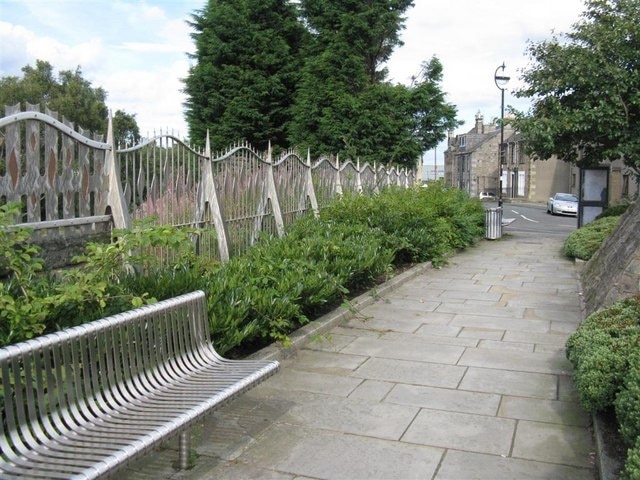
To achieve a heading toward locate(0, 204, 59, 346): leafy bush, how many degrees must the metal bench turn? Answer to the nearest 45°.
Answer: approximately 180°

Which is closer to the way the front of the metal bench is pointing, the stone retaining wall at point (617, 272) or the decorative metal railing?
the stone retaining wall

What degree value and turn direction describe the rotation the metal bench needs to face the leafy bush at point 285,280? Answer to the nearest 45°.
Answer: approximately 90° to its left

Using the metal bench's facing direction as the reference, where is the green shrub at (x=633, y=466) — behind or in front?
in front

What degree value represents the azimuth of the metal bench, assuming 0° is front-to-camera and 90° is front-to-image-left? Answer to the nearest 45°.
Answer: approximately 315°

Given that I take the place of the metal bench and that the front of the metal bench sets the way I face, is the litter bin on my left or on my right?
on my left

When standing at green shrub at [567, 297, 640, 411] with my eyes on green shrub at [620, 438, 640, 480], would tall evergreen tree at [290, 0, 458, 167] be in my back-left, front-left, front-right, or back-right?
back-right

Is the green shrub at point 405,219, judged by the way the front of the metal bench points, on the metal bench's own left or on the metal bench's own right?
on the metal bench's own left

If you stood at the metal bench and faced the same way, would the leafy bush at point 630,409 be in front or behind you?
in front

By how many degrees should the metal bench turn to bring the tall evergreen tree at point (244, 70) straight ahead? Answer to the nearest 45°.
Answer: approximately 135° to its left

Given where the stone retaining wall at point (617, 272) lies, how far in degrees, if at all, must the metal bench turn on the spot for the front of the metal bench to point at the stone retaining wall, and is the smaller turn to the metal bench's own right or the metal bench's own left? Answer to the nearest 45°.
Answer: approximately 90° to the metal bench's own left

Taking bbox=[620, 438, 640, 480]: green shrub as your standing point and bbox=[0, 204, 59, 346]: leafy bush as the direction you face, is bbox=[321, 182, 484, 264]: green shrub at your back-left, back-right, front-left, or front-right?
front-right

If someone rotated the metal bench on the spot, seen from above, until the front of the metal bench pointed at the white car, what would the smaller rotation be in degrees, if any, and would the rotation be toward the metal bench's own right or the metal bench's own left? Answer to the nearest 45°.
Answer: approximately 90° to the metal bench's own left

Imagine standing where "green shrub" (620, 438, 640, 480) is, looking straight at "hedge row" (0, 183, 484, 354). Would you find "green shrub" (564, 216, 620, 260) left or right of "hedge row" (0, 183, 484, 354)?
right

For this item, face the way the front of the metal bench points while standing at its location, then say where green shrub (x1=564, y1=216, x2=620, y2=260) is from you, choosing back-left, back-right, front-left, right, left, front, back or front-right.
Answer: left

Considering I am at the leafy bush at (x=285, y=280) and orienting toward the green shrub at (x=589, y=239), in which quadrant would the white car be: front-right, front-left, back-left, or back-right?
front-left
